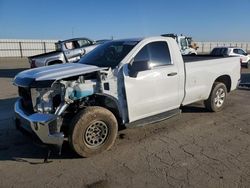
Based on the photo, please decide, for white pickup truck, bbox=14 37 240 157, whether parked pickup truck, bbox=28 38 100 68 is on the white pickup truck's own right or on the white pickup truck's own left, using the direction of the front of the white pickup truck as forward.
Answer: on the white pickup truck's own right

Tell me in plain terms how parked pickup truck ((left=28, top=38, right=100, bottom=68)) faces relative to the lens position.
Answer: facing away from the viewer and to the right of the viewer

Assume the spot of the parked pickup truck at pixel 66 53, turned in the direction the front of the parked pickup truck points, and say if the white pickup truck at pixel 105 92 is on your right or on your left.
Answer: on your right

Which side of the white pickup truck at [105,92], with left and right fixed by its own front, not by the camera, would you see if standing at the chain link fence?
right

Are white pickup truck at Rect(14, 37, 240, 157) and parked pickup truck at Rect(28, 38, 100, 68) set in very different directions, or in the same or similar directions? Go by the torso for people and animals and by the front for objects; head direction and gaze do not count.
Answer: very different directions

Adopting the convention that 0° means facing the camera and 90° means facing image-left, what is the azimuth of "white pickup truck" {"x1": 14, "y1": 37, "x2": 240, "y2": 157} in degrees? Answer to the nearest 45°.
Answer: approximately 45°
